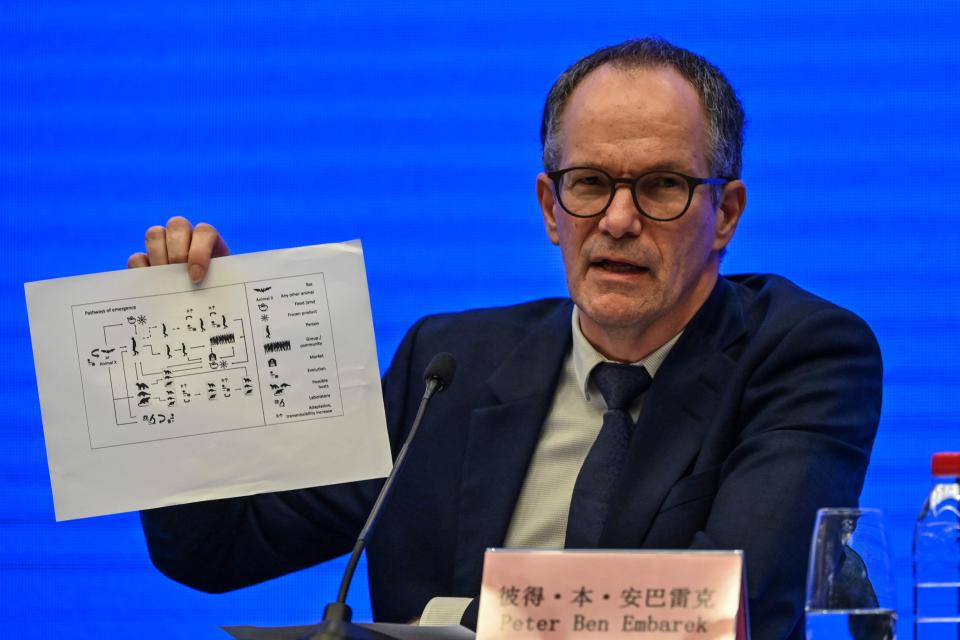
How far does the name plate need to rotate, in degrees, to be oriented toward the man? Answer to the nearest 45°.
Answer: approximately 180°

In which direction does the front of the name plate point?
toward the camera
